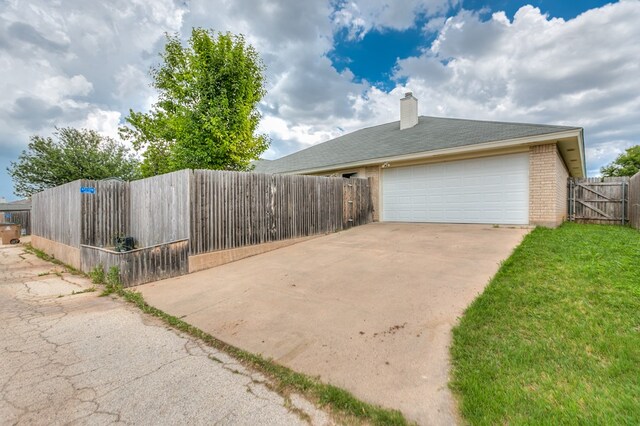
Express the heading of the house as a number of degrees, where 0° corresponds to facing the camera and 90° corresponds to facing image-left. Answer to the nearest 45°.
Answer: approximately 0°

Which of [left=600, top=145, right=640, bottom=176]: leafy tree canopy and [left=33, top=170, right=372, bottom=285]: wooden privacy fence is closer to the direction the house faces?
the wooden privacy fence

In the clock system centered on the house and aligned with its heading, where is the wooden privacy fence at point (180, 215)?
The wooden privacy fence is roughly at 2 o'clock from the house.

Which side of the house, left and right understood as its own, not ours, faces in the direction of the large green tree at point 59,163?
right

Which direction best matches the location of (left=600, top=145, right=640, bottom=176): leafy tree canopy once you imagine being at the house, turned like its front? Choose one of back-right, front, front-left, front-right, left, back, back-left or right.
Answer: back-left

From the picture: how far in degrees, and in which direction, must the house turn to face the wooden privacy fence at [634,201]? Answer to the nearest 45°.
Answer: approximately 90° to its left

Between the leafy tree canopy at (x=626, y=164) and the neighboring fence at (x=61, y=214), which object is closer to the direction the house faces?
the neighboring fence

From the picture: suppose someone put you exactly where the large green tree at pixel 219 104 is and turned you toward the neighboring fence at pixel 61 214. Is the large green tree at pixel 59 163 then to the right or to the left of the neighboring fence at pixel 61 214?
right

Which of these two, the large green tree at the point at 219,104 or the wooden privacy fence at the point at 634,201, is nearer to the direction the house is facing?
the large green tree

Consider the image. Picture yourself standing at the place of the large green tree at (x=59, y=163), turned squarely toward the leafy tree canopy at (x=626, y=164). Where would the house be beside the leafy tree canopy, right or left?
right

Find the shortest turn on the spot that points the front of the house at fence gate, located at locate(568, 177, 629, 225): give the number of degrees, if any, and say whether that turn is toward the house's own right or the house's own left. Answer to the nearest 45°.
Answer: approximately 135° to the house's own left

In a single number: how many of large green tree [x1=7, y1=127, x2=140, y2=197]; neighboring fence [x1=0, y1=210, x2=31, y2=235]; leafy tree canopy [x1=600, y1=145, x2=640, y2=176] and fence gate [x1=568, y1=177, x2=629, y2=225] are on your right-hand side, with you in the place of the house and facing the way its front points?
2

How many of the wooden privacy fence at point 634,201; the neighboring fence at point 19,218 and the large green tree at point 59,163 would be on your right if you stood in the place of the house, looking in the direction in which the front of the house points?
2
